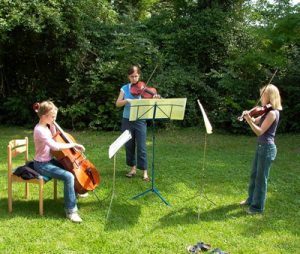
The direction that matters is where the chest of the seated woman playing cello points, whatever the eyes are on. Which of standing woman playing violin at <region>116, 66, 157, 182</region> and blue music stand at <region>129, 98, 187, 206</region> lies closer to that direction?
the blue music stand

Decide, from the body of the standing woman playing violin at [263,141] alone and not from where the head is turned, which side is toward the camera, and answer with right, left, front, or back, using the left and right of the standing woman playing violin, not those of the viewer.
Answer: left

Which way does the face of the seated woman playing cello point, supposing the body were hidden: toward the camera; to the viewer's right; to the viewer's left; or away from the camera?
to the viewer's right

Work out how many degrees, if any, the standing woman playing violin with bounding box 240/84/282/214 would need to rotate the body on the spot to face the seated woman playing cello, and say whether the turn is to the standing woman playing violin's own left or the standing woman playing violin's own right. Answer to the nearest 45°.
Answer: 0° — they already face them

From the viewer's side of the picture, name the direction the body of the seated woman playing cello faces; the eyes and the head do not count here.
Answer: to the viewer's right

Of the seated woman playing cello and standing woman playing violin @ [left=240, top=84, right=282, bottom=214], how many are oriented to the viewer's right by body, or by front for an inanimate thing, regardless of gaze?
1

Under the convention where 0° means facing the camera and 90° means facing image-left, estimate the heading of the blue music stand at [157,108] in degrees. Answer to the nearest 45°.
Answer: approximately 180°

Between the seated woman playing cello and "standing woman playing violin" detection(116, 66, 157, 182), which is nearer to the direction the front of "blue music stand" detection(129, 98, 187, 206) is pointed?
the standing woman playing violin
